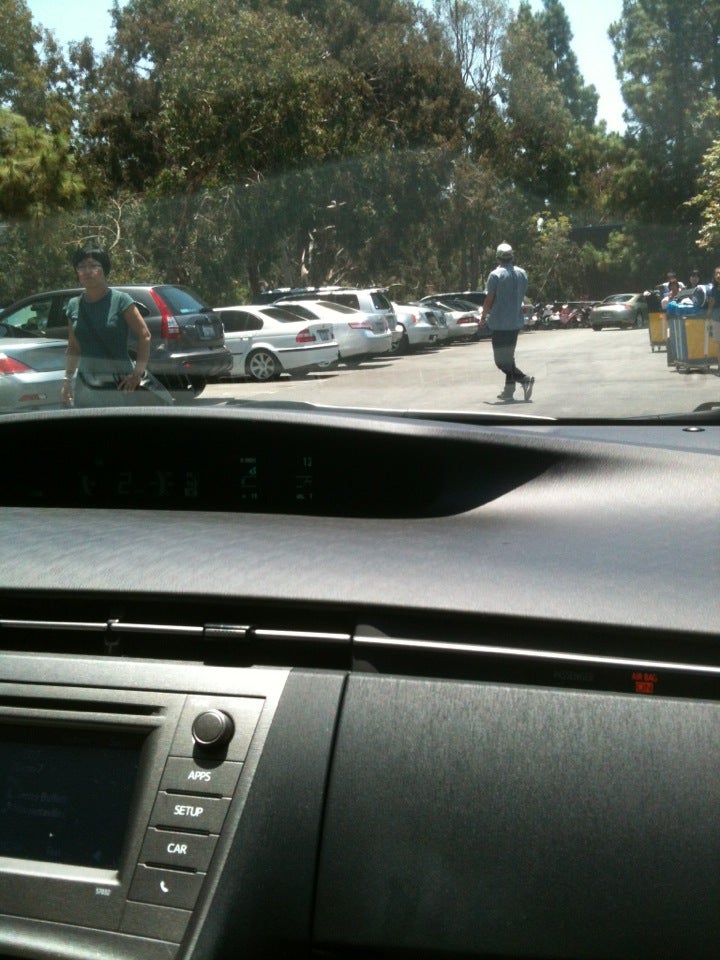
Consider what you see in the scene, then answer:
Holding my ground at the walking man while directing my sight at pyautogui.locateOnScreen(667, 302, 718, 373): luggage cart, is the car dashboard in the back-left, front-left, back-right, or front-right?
back-right

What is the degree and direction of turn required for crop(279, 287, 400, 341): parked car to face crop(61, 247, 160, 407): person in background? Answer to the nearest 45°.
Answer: approximately 90° to its left

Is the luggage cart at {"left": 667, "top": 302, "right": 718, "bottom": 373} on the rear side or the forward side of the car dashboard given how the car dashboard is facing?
on the rear side

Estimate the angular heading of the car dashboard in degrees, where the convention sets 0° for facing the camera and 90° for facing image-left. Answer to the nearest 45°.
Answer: approximately 0°

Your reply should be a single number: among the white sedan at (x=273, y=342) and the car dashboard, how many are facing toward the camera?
1

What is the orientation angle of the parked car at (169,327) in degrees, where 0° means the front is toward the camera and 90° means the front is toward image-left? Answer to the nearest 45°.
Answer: approximately 135°

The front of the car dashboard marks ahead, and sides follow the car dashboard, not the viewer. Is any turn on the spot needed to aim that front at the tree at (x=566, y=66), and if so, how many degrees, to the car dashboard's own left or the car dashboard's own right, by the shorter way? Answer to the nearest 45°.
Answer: approximately 135° to the car dashboard's own left

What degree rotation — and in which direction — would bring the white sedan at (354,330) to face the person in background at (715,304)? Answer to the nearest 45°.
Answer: approximately 135° to its right

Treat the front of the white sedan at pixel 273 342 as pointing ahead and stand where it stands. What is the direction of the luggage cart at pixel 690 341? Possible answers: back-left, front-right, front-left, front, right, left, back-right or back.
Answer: back-right
